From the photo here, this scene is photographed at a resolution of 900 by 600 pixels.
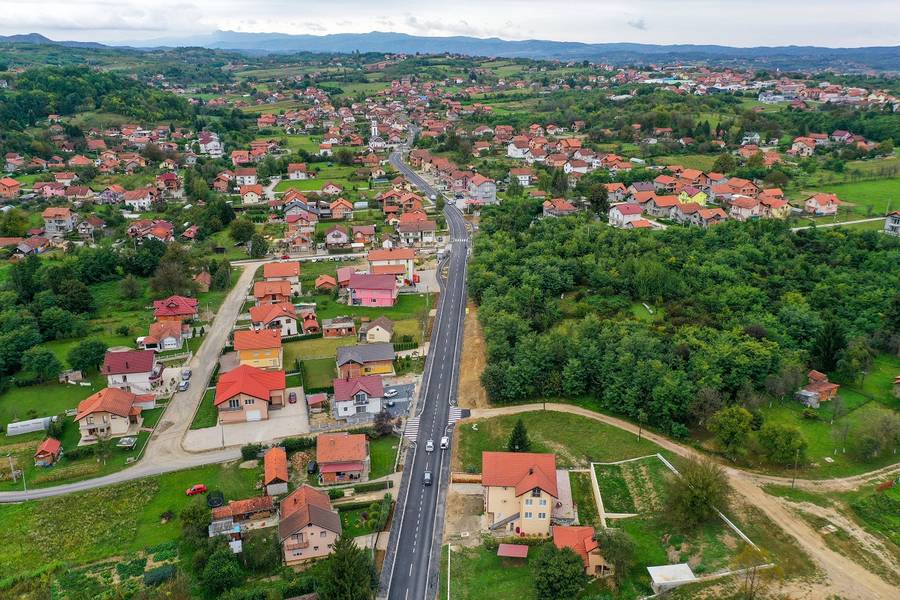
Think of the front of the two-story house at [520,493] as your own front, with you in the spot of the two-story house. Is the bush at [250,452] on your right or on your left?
on your right

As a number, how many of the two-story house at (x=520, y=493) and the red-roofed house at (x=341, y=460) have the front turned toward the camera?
2

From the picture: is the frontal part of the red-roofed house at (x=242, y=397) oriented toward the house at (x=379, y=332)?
no

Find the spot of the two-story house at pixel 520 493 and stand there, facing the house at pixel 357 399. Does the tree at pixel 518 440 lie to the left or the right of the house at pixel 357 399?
right

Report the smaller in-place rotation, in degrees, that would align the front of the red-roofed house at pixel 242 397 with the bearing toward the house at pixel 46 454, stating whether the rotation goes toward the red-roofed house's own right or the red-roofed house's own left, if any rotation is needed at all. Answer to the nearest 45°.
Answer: approximately 90° to the red-roofed house's own right

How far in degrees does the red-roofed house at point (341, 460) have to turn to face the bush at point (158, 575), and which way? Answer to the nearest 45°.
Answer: approximately 45° to its right

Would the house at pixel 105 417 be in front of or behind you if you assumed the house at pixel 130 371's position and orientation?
in front

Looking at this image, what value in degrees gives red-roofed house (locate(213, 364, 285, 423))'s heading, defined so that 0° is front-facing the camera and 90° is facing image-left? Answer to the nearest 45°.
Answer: approximately 0°

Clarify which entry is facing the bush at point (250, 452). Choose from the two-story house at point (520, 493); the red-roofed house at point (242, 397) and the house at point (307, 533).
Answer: the red-roofed house

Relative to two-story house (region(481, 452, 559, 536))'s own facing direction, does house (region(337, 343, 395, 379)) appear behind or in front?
behind

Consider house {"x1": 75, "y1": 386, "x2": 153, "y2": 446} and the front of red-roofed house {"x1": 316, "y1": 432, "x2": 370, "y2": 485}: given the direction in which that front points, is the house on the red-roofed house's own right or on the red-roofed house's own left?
on the red-roofed house's own right

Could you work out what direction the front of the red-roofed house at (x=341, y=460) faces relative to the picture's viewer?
facing the viewer

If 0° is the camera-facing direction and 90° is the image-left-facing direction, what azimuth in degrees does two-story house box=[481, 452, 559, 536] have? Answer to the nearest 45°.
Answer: approximately 0°

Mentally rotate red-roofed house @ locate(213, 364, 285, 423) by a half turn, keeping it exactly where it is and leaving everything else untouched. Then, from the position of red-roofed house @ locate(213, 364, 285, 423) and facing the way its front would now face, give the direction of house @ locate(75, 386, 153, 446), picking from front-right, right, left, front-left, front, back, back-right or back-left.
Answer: left

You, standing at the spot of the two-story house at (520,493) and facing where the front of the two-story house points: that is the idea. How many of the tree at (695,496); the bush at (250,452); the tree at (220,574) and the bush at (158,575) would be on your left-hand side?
1

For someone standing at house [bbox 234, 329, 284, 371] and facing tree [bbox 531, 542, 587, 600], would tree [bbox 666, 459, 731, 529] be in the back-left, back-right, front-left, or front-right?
front-left
